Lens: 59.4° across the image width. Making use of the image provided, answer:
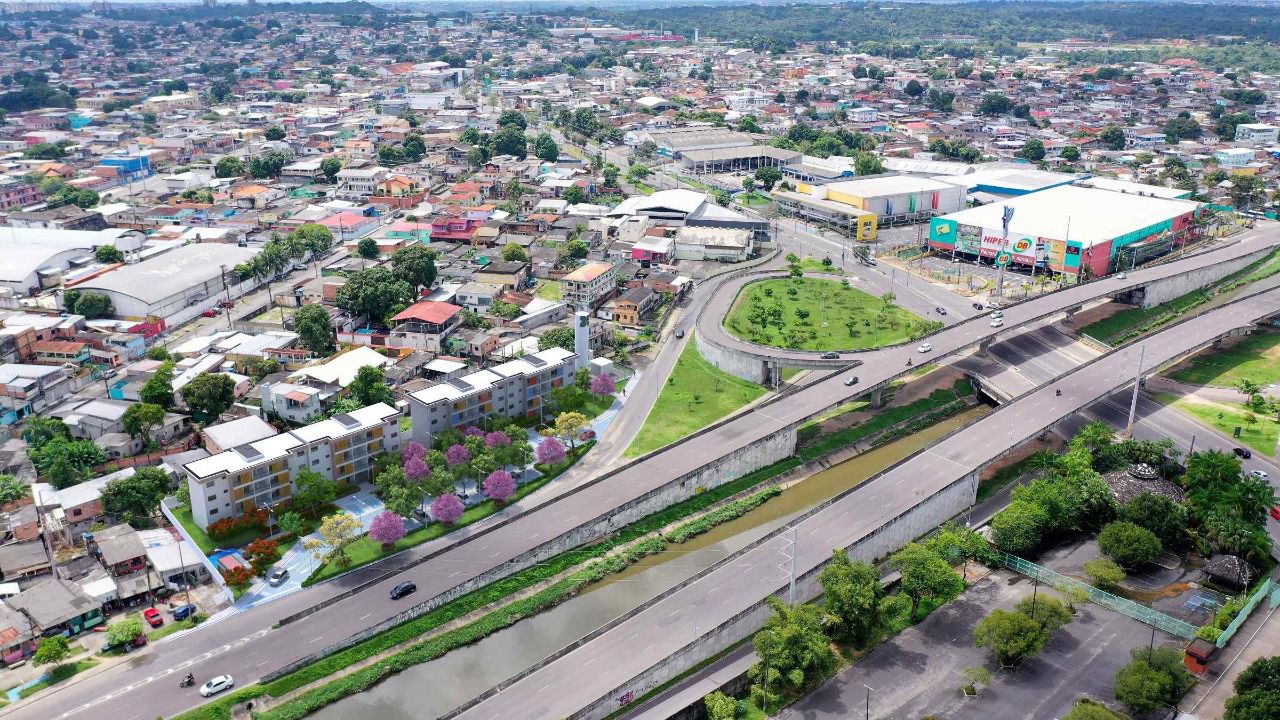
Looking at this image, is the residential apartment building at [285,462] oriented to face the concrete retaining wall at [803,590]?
yes

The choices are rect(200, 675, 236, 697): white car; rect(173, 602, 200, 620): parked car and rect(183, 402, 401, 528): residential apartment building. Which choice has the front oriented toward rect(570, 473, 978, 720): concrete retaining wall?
the residential apartment building

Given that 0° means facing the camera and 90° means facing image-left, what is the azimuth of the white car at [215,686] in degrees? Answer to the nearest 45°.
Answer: approximately 45°

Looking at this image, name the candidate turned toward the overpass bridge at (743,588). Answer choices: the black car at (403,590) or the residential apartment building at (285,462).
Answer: the residential apartment building

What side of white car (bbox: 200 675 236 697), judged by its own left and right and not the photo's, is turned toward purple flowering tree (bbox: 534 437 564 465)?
back

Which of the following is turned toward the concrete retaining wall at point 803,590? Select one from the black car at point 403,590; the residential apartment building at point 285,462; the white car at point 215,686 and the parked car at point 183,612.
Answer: the residential apartment building
